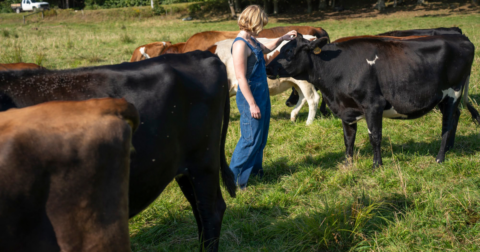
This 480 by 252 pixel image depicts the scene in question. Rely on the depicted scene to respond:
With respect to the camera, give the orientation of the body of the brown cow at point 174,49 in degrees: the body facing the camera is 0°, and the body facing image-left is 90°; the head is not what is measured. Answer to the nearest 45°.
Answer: approximately 90°

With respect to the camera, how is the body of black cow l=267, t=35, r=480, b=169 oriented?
to the viewer's left

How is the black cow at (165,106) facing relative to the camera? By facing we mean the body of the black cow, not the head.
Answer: to the viewer's left

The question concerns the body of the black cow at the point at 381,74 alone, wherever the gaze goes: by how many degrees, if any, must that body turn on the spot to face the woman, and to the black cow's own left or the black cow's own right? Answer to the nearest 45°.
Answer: approximately 45° to the black cow's own left
